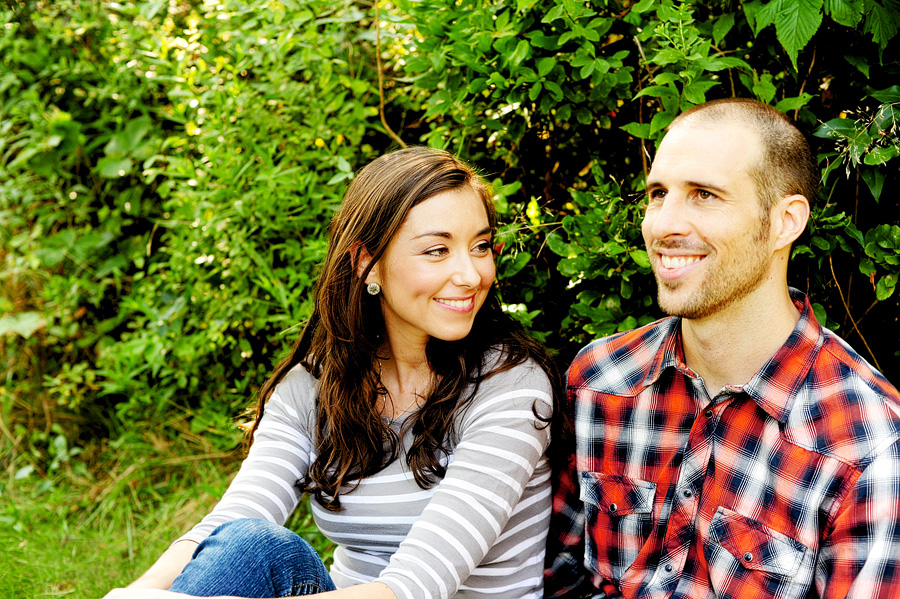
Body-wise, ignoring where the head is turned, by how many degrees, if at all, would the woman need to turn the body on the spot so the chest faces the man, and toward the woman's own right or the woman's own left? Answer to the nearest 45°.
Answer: approximately 90° to the woman's own left

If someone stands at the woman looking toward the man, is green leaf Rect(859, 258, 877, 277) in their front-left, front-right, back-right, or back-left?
front-left

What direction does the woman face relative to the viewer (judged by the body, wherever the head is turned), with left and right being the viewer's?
facing the viewer and to the left of the viewer

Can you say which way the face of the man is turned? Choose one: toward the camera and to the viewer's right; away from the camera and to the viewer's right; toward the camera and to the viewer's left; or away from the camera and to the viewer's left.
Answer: toward the camera and to the viewer's left

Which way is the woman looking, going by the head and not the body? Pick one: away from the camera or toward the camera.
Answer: toward the camera

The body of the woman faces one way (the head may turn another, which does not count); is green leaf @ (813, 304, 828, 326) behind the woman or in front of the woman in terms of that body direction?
behind

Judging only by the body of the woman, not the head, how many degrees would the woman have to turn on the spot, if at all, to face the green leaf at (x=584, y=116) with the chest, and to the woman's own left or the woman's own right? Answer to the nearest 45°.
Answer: approximately 180°
